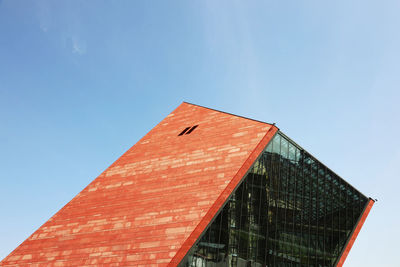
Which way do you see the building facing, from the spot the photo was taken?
facing the viewer and to the right of the viewer
